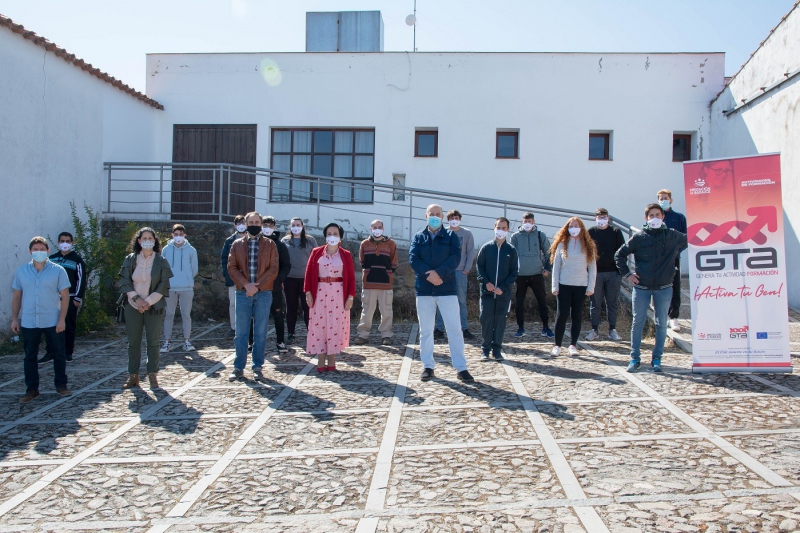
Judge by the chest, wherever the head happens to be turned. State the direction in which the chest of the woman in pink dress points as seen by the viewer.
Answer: toward the camera

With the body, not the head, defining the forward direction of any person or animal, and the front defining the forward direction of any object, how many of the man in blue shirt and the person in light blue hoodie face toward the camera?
2

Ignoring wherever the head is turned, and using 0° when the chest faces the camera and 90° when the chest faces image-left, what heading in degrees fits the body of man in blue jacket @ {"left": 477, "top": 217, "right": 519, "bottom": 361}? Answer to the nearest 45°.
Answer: approximately 0°

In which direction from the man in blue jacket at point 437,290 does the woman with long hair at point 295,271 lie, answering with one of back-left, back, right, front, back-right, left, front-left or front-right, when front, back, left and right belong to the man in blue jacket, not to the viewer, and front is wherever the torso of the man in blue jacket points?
back-right

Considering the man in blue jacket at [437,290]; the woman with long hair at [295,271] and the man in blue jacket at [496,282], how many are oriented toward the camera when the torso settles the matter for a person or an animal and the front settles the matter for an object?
3

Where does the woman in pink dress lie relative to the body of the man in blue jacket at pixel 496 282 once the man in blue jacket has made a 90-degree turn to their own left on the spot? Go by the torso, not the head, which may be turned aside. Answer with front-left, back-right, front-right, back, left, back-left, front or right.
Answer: back

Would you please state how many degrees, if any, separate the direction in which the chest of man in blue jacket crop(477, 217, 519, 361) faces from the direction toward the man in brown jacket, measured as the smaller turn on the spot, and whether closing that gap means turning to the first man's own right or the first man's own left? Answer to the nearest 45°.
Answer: approximately 90° to the first man's own right

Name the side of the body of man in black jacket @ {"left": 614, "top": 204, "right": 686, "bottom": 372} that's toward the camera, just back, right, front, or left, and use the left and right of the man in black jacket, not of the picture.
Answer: front
